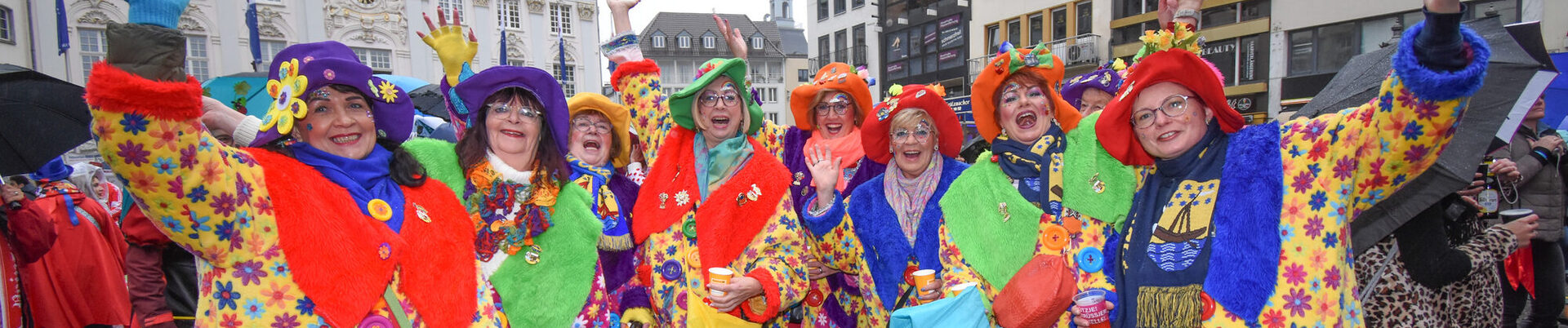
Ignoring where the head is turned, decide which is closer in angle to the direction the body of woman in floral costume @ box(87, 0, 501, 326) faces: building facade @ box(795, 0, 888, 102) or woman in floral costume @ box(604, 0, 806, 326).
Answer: the woman in floral costume

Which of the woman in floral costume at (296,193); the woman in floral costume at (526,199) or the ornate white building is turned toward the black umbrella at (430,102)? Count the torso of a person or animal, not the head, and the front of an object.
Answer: the ornate white building

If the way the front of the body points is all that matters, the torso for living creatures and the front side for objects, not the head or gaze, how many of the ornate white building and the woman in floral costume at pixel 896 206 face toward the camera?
2

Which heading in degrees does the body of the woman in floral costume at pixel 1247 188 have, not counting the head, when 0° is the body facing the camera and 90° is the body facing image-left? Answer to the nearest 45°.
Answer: approximately 45°

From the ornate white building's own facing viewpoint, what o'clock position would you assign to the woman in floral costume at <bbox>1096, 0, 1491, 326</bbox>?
The woman in floral costume is roughly at 12 o'clock from the ornate white building.

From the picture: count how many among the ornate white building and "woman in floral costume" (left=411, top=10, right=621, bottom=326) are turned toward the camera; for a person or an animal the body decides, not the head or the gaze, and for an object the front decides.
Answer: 2

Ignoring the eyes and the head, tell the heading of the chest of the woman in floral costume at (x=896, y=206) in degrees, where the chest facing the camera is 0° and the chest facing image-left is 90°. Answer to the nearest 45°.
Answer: approximately 0°

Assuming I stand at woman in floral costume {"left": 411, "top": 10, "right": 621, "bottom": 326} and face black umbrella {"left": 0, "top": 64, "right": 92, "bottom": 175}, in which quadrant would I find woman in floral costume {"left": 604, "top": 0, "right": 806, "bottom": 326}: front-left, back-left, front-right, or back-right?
back-right

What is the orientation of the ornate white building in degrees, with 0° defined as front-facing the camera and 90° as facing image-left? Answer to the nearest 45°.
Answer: approximately 0°

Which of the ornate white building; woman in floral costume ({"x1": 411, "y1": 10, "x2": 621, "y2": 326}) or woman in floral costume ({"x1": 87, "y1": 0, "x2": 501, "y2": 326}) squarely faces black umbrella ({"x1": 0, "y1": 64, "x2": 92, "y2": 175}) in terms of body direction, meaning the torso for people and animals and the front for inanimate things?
the ornate white building
